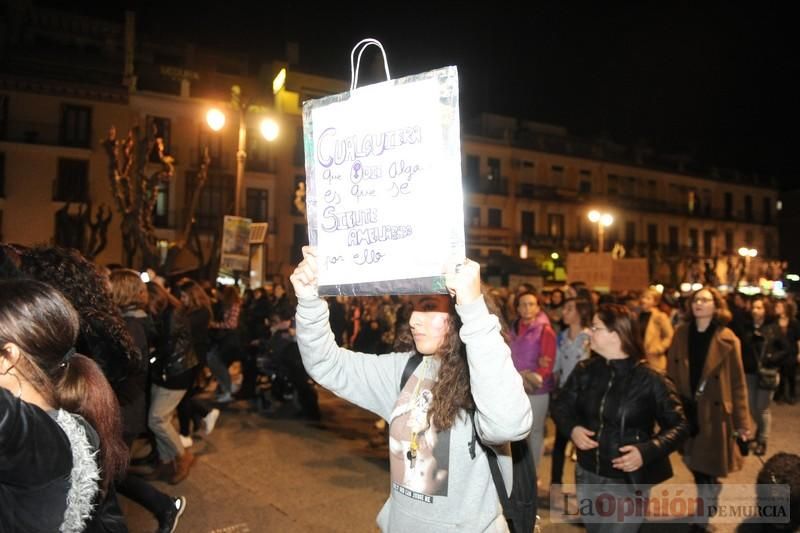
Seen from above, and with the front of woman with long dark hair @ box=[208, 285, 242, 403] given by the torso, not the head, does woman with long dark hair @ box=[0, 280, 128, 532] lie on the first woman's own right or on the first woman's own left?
on the first woman's own left

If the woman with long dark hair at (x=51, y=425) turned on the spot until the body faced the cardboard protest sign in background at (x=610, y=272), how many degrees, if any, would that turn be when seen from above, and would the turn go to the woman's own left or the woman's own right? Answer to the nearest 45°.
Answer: approximately 135° to the woman's own right

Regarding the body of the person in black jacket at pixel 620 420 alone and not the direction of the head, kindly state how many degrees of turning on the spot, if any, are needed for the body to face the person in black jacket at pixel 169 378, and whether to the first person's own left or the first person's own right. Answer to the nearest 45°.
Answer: approximately 45° to the first person's own right

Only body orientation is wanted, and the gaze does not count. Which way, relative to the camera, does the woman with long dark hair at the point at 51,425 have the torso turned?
to the viewer's left
